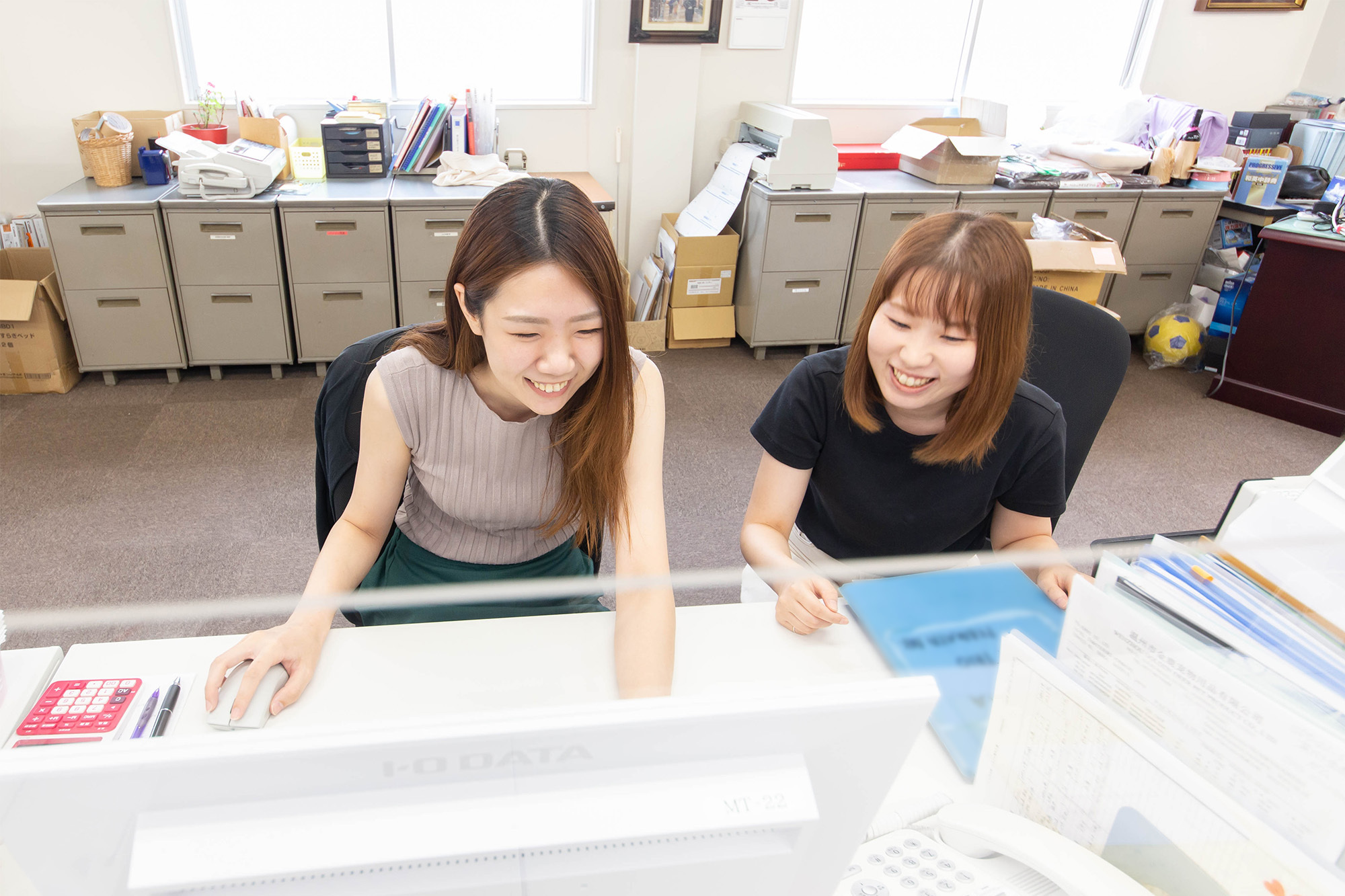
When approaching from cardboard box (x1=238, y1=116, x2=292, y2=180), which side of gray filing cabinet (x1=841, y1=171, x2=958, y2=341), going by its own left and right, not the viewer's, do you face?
right

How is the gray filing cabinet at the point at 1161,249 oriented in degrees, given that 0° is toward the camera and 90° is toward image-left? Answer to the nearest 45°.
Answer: approximately 0°

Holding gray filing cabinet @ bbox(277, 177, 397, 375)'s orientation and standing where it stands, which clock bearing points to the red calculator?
The red calculator is roughly at 12 o'clock from the gray filing cabinet.

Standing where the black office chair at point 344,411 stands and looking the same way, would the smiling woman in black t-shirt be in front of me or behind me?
in front

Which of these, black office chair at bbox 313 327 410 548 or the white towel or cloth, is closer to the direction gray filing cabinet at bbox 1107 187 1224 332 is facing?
the black office chair

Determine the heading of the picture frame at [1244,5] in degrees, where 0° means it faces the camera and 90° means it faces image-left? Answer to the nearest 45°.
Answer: approximately 0°

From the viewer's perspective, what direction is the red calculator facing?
away from the camera

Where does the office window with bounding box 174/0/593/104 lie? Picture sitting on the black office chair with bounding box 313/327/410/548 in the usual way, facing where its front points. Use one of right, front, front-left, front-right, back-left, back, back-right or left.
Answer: back-left

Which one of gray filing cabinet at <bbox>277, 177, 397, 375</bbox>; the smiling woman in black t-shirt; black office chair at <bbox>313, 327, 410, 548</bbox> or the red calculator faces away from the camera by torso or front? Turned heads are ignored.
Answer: the red calculator

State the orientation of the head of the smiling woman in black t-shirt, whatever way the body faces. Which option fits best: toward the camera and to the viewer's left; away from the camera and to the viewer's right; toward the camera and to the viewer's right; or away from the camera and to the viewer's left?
toward the camera and to the viewer's left

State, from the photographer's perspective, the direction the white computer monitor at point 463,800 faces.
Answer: facing away from the viewer

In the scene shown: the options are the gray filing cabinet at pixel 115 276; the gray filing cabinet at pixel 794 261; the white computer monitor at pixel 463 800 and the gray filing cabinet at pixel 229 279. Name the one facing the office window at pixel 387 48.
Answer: the white computer monitor

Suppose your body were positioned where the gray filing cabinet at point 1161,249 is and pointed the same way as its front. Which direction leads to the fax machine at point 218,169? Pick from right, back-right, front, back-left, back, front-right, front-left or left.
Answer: front-right

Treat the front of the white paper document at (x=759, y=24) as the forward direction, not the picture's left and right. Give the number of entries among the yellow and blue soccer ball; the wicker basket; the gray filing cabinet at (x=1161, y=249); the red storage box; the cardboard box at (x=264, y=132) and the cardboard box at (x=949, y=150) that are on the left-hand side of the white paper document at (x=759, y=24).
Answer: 4
